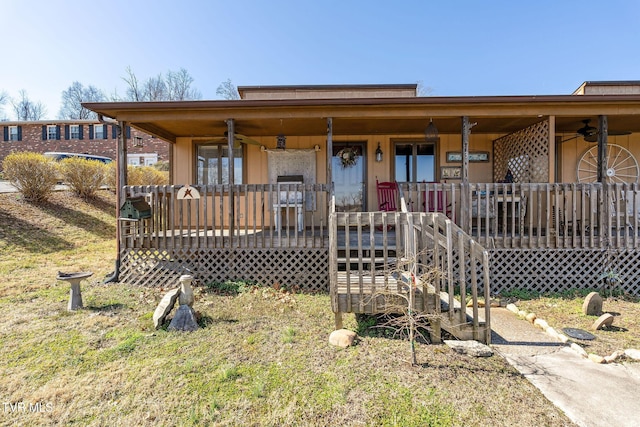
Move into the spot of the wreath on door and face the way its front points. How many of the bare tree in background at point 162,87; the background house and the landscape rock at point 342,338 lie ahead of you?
1

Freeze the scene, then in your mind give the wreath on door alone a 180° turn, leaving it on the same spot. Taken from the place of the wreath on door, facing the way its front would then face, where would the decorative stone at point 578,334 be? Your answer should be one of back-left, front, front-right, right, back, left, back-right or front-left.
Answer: back-right

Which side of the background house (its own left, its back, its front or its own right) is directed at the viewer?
front

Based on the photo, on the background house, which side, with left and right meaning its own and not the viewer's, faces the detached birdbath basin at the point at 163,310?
front

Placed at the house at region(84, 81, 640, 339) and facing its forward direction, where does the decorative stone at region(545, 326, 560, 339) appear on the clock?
The decorative stone is roughly at 11 o'clock from the house.

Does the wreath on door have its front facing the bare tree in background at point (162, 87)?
no

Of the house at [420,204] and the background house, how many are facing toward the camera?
2

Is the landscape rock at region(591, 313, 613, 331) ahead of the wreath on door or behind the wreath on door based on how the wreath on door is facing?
ahead

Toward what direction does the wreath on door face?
toward the camera

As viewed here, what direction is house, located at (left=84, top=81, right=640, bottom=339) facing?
toward the camera

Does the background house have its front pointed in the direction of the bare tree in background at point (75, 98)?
no

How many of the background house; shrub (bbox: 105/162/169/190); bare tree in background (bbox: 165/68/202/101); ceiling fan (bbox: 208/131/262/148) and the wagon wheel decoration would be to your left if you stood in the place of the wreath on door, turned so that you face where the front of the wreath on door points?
1

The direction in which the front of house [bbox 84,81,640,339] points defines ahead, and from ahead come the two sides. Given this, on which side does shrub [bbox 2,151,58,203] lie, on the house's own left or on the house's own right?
on the house's own right

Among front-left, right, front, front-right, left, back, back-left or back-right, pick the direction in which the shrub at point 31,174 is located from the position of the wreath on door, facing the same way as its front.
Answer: right

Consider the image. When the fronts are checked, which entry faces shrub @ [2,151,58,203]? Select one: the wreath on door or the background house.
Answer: the background house

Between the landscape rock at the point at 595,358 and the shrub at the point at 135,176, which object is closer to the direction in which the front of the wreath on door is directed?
the landscape rock

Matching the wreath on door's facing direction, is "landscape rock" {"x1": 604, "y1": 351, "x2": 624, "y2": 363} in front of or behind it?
in front

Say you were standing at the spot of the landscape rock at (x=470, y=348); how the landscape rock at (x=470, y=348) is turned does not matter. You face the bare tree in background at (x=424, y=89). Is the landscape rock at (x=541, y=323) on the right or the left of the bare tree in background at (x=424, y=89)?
right

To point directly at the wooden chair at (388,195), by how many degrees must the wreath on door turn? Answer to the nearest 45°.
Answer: approximately 45° to its left

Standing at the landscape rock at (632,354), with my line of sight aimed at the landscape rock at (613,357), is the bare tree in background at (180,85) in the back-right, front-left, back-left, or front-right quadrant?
front-right

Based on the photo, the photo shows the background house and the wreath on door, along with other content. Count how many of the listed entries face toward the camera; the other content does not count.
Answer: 2

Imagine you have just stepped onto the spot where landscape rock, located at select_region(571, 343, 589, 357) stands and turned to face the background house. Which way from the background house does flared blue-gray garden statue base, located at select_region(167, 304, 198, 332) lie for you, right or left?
left
